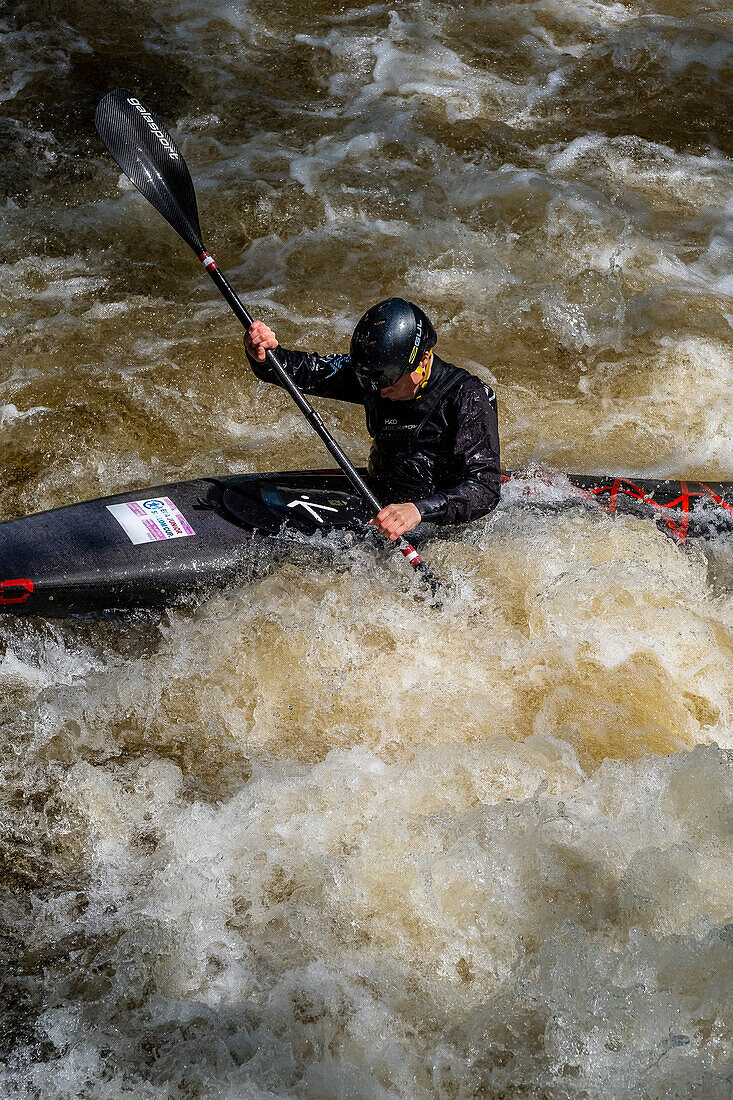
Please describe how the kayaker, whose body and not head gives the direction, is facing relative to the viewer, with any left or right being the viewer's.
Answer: facing the viewer and to the left of the viewer
